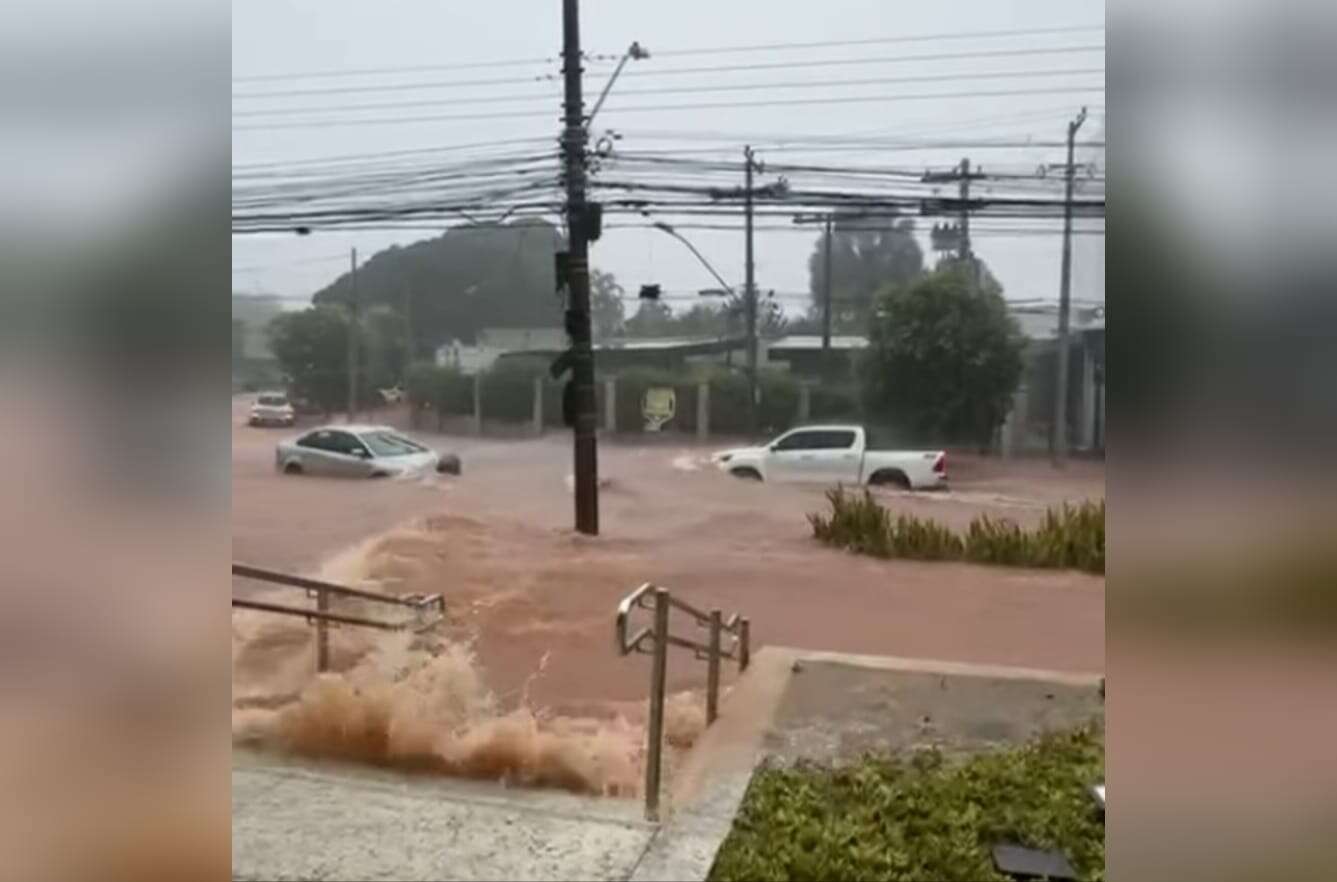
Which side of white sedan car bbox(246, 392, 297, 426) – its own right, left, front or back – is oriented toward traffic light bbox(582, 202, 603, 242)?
front

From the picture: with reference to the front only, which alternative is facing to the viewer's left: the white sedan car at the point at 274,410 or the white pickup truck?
the white pickup truck

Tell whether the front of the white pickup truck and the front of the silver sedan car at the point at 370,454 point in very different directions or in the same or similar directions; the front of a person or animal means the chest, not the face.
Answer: very different directions

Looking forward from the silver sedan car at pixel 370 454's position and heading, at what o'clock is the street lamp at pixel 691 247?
The street lamp is roughly at 11 o'clock from the silver sedan car.

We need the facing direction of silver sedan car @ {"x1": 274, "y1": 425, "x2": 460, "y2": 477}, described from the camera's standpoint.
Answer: facing the viewer and to the right of the viewer

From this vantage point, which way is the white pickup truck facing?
to the viewer's left
